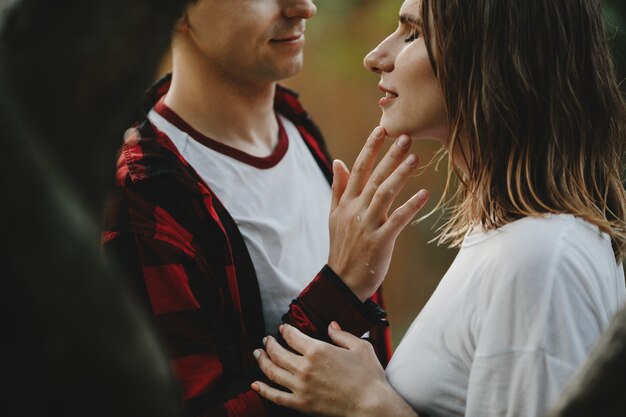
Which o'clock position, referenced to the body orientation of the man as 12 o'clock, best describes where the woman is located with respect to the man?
The woman is roughly at 12 o'clock from the man.

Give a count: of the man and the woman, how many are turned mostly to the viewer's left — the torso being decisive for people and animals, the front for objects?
1

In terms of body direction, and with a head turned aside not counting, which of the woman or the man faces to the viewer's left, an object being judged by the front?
the woman

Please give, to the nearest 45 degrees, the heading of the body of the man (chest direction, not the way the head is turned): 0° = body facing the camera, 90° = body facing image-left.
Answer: approximately 315°

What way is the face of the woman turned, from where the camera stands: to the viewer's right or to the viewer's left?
to the viewer's left

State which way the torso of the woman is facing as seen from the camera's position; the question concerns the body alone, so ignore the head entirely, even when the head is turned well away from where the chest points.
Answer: to the viewer's left

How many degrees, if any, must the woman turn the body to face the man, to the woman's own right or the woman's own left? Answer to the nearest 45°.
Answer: approximately 45° to the woman's own right
